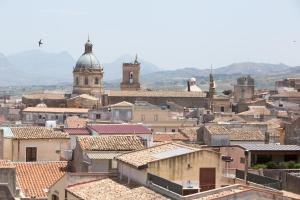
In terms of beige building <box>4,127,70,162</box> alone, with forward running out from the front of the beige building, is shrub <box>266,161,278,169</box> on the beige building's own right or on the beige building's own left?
on the beige building's own left

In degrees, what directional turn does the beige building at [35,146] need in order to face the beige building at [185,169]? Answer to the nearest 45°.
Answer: approximately 45° to its left

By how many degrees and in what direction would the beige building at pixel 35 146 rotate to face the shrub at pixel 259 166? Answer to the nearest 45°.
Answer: approximately 90° to its left

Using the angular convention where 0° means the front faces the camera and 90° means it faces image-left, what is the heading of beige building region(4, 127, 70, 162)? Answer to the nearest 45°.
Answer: approximately 0°

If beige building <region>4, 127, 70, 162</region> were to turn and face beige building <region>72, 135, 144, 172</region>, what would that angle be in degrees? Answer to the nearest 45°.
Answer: approximately 45° to its left
